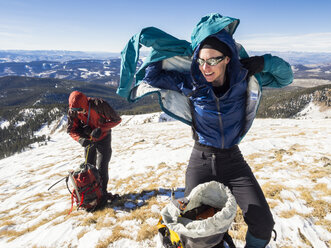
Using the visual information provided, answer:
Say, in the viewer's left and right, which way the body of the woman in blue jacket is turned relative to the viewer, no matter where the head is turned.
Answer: facing the viewer

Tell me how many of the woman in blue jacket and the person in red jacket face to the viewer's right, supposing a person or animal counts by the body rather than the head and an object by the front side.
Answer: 0

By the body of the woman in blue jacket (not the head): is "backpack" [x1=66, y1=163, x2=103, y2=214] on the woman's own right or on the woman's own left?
on the woman's own right

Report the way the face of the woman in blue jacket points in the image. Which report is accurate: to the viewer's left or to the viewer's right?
to the viewer's left

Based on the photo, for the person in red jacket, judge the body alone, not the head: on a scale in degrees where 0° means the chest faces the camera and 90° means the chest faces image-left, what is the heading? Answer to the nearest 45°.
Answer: approximately 45°
